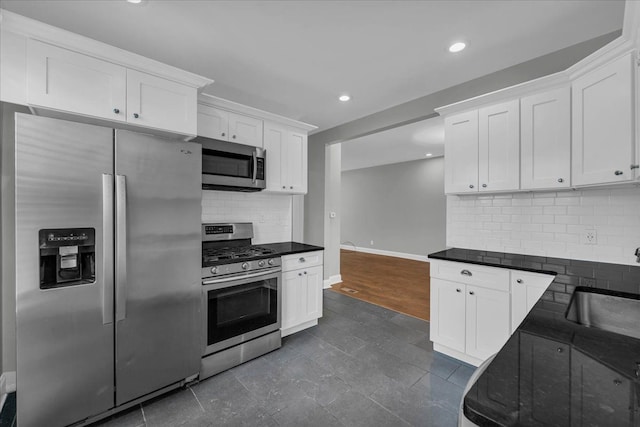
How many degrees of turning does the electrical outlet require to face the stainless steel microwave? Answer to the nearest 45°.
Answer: approximately 45° to its right

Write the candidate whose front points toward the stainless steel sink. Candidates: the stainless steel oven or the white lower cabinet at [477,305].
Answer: the stainless steel oven

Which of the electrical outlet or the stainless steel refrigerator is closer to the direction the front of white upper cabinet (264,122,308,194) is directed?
the electrical outlet

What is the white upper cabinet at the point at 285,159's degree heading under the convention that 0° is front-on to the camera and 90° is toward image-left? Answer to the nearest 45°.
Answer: approximately 315°

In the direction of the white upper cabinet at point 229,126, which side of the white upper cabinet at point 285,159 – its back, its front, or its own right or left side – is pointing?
right

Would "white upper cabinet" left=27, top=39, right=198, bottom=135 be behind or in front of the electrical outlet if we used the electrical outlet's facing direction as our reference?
in front

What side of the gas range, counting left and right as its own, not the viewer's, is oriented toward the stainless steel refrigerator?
right

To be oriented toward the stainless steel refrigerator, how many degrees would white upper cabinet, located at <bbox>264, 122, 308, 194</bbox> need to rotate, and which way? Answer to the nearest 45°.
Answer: approximately 90° to its right

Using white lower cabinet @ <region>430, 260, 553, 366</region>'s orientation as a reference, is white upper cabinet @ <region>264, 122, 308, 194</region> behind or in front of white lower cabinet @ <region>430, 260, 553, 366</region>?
in front

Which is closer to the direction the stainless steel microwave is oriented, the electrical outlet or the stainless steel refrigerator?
the electrical outlet
